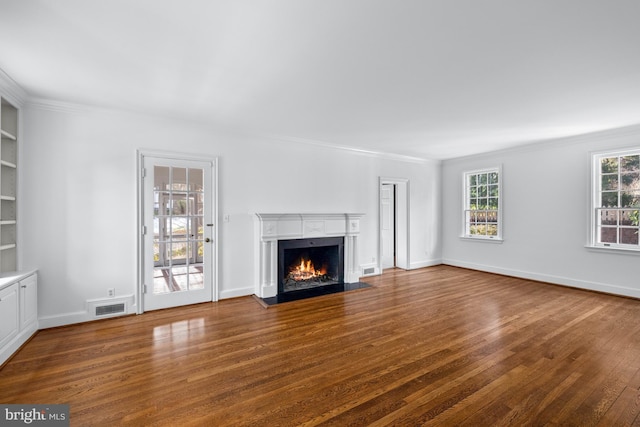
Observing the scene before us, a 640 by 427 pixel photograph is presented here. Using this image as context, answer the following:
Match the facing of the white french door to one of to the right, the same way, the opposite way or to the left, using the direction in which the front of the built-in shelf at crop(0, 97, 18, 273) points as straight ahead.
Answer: to the right

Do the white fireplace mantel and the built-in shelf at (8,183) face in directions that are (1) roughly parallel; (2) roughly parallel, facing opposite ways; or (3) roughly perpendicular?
roughly perpendicular

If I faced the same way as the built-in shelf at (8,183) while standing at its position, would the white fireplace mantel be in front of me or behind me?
in front

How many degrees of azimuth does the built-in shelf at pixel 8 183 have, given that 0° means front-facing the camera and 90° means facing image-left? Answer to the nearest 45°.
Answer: approximately 270°

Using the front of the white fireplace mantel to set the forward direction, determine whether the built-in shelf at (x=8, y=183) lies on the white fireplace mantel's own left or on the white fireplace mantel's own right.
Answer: on the white fireplace mantel's own right

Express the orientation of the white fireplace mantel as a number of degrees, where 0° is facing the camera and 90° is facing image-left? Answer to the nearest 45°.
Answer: approximately 315°

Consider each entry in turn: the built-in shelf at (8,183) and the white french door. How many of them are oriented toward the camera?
1

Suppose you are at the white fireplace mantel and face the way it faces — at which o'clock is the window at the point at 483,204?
The window is roughly at 10 o'clock from the white fireplace mantel.

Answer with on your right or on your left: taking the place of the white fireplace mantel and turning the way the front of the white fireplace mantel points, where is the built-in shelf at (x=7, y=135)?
on your right
